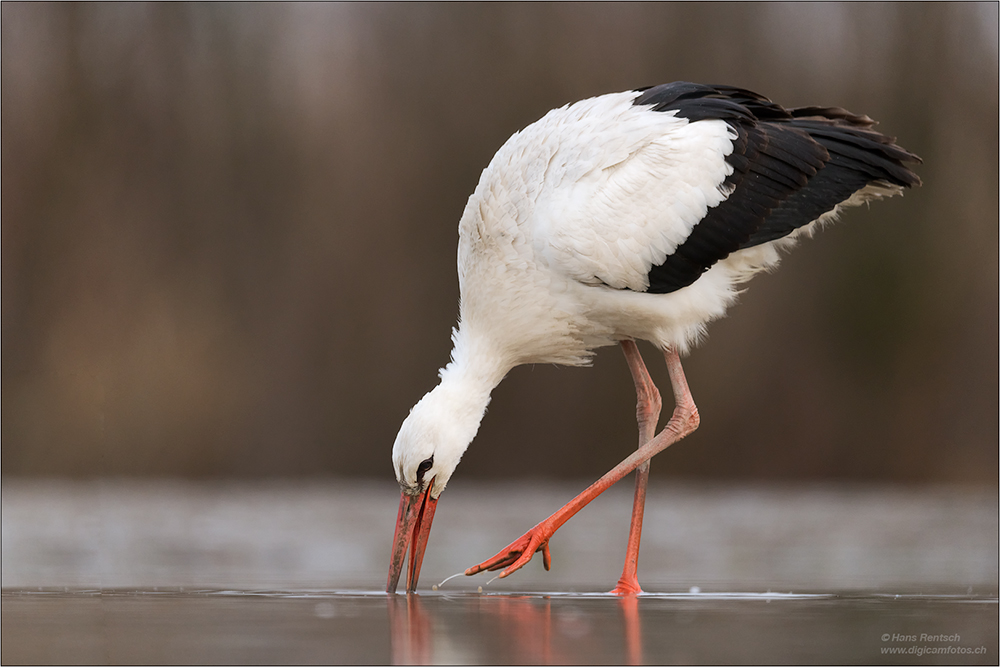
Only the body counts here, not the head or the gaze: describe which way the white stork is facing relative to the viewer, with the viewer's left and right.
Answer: facing to the left of the viewer
